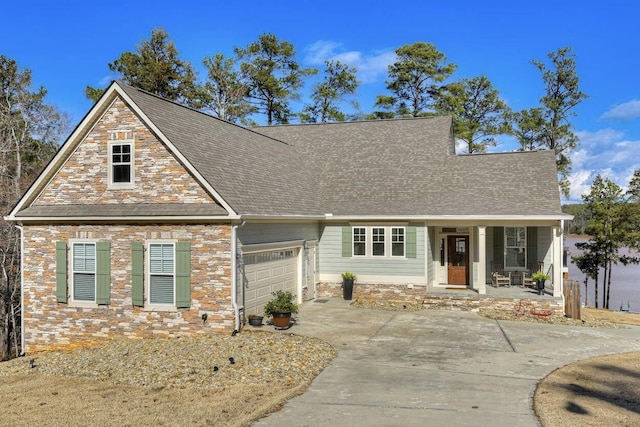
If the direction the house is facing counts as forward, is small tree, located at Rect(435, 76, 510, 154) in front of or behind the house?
behind

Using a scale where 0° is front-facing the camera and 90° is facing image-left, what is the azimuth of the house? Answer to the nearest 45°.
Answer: approximately 0°

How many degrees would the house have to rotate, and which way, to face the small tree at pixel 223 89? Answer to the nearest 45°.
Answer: approximately 180°

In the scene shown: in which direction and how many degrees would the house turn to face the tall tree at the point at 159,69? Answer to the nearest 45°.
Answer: approximately 180°
